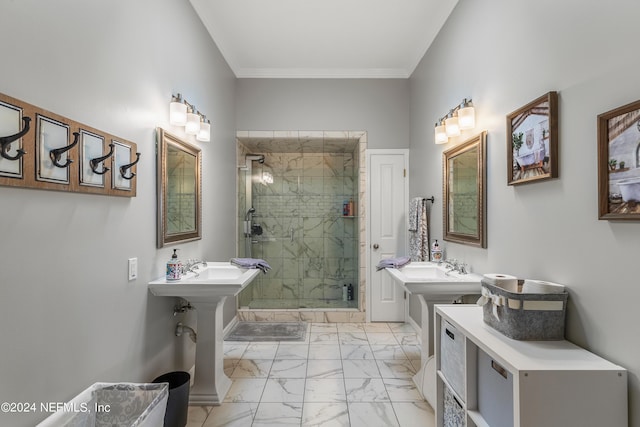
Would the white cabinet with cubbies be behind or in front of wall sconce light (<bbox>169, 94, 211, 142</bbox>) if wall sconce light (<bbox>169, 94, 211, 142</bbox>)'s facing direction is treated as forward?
in front

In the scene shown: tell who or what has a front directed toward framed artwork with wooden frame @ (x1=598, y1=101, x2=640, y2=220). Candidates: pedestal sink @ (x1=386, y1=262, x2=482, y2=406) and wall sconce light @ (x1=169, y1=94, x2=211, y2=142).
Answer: the wall sconce light

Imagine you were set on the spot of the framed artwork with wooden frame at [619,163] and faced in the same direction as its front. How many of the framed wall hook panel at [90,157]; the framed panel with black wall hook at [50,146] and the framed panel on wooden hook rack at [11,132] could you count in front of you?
3

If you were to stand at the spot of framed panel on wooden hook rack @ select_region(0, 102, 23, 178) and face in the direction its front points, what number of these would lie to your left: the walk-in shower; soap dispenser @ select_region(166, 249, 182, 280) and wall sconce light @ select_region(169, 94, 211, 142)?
3

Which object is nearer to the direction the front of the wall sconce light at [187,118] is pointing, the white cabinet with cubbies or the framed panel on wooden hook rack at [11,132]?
the white cabinet with cubbies

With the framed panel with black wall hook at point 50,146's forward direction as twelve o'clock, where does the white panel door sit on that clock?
The white panel door is roughly at 10 o'clock from the framed panel with black wall hook.

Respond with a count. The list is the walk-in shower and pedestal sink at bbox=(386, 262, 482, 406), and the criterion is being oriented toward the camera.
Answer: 1

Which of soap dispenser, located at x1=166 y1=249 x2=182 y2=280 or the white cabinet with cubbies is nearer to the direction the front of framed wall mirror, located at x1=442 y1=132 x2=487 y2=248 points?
the soap dispenser

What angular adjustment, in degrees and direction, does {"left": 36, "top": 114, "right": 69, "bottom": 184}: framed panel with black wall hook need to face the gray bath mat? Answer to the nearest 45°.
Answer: approximately 90° to its left

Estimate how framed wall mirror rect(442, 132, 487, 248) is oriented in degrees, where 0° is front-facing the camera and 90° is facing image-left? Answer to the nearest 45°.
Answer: approximately 45°

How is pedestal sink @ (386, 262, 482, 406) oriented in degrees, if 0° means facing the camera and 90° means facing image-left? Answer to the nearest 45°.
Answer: approximately 90°

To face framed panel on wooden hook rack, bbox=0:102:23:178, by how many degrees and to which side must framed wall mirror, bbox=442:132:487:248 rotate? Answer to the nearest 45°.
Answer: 0° — it already faces it
